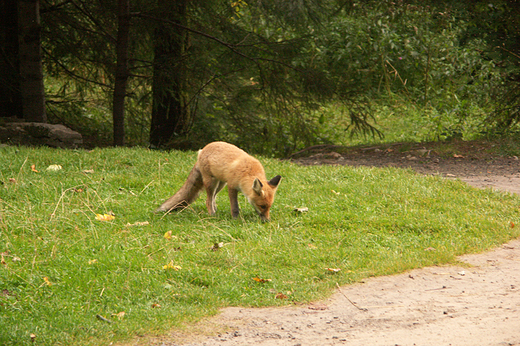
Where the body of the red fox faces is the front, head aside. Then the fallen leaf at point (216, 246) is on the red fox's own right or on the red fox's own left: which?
on the red fox's own right

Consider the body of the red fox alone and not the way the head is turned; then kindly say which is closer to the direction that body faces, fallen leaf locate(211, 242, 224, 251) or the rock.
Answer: the fallen leaf

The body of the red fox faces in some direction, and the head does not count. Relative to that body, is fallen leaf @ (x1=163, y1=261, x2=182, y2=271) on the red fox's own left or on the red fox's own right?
on the red fox's own right

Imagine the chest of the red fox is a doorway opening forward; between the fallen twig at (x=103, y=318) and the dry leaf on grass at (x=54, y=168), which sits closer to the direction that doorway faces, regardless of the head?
the fallen twig

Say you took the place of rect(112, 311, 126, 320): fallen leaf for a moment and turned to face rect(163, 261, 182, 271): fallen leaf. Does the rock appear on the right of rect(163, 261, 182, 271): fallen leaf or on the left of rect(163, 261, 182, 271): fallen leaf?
left

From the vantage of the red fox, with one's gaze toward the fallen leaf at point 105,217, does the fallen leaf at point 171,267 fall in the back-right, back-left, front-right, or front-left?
front-left

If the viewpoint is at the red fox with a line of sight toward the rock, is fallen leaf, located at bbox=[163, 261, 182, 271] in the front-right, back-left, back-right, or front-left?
back-left

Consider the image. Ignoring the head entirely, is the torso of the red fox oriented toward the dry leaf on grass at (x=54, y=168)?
no

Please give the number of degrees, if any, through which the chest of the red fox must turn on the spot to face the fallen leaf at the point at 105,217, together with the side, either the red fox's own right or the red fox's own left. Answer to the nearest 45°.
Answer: approximately 135° to the red fox's own right

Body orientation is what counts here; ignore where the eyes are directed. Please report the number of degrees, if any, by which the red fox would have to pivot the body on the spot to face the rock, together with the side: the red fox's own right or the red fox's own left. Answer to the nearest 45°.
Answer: approximately 180°
